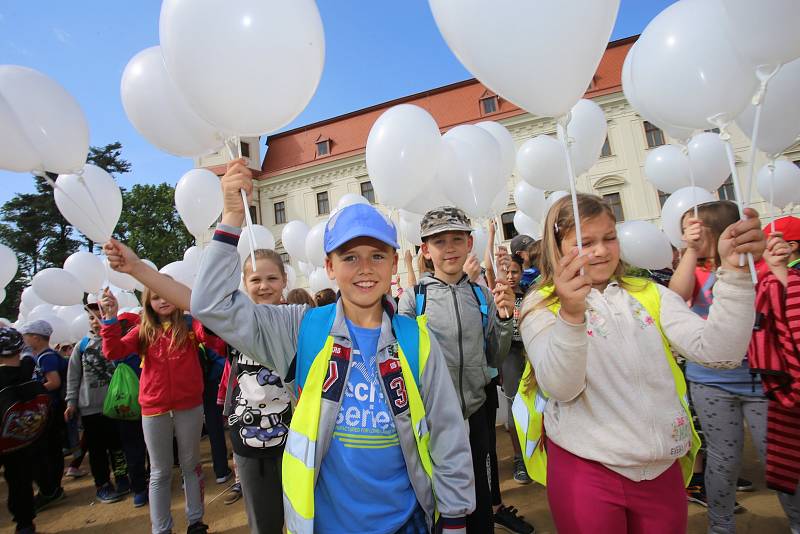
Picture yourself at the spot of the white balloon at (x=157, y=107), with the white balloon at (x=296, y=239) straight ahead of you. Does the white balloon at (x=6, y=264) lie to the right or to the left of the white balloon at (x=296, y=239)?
left

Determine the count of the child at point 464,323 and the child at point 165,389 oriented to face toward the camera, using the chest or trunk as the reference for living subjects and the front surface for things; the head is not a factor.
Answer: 2

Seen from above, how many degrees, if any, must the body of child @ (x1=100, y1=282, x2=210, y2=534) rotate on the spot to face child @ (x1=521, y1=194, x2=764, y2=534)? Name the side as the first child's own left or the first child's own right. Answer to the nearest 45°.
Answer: approximately 45° to the first child's own left

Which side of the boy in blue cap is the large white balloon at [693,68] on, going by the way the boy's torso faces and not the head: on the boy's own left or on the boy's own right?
on the boy's own left

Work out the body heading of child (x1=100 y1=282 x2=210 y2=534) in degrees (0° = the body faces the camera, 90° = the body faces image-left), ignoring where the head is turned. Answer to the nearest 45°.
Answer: approximately 0°

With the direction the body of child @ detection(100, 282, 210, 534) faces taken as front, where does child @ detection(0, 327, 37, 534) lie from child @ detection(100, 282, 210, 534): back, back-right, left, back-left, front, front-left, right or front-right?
back-right

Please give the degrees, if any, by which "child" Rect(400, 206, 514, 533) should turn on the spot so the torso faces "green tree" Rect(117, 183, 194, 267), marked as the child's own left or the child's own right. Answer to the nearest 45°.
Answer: approximately 135° to the child's own right

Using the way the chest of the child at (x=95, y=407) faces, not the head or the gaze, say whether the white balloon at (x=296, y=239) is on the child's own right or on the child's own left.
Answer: on the child's own left

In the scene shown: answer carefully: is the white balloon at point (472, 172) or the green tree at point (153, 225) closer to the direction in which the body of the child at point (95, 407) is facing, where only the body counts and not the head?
the white balloon

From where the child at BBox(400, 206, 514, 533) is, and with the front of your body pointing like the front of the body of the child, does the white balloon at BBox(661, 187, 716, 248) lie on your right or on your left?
on your left

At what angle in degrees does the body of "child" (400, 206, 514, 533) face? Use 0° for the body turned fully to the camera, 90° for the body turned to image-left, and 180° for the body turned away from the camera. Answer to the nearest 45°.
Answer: approximately 0°

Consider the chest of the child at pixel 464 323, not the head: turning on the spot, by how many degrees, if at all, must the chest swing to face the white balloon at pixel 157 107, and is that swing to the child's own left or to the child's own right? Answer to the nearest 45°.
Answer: approximately 90° to the child's own right

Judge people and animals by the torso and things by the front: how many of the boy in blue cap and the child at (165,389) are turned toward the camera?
2
